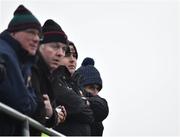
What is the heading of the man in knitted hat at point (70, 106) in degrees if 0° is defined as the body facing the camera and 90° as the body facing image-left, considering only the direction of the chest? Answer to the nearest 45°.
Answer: approximately 315°

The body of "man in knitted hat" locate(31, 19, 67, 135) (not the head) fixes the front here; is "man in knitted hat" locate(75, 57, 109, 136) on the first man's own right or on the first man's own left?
on the first man's own left

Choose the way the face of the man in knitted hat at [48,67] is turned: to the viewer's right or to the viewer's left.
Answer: to the viewer's right

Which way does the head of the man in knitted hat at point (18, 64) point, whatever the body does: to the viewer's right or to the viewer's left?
to the viewer's right

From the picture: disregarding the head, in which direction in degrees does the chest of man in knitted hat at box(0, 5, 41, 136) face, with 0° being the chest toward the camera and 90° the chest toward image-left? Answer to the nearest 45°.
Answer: approximately 315°

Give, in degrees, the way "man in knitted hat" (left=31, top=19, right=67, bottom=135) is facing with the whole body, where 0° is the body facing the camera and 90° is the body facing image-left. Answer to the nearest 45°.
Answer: approximately 315°

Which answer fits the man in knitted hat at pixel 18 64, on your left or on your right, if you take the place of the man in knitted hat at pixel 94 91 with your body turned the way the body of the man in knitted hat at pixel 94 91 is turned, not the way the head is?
on your right
